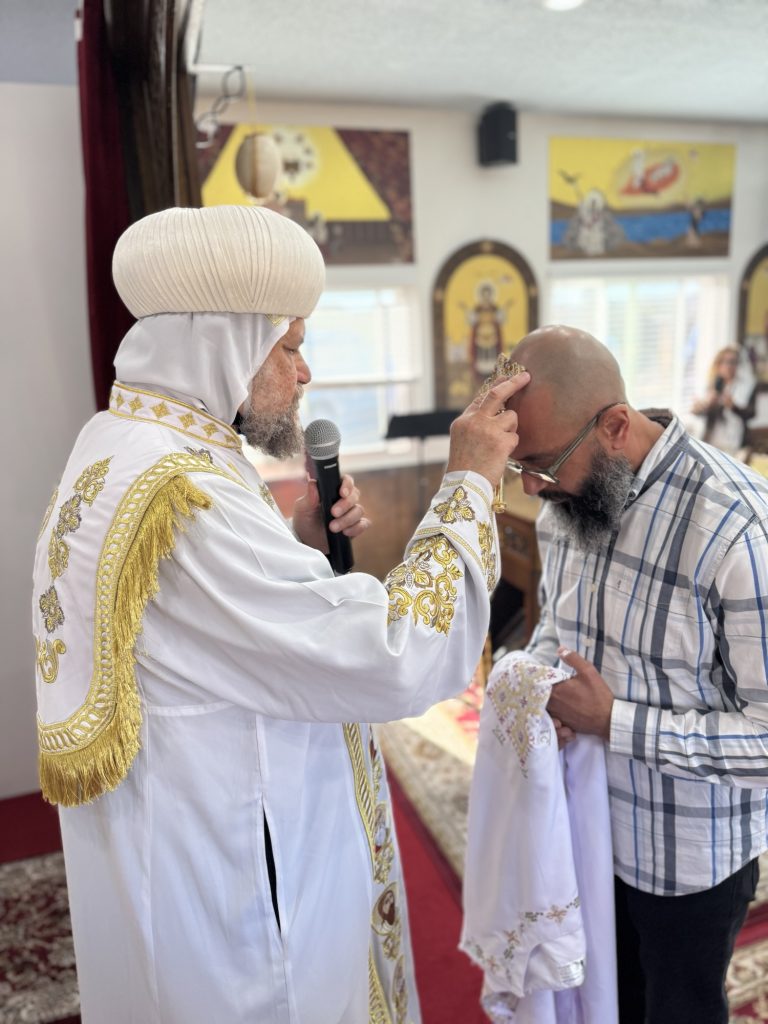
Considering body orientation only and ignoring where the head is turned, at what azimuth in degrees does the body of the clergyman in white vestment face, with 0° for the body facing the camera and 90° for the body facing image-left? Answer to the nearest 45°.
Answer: approximately 270°

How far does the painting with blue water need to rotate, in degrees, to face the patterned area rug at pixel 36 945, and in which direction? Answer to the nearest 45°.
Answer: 0° — it already faces it

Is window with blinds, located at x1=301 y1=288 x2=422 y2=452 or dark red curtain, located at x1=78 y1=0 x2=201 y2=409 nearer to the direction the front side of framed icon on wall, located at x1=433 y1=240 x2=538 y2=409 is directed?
the dark red curtain

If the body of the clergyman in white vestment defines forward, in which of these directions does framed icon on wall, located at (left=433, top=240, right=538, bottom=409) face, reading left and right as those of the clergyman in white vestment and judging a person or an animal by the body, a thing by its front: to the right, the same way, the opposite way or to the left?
to the right

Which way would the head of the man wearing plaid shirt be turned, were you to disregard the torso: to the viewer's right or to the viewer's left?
to the viewer's left

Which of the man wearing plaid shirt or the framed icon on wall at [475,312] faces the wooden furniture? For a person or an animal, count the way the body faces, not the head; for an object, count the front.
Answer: the framed icon on wall

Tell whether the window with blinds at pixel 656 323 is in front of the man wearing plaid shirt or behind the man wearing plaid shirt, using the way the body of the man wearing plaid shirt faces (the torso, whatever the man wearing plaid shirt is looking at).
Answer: behind

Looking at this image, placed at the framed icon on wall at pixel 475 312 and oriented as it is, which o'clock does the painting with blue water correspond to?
The painting with blue water is roughly at 8 o'clock from the framed icon on wall.

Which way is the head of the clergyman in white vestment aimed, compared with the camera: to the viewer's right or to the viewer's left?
to the viewer's right

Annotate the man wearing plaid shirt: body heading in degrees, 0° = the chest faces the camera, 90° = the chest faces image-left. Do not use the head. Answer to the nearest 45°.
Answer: approximately 45°
